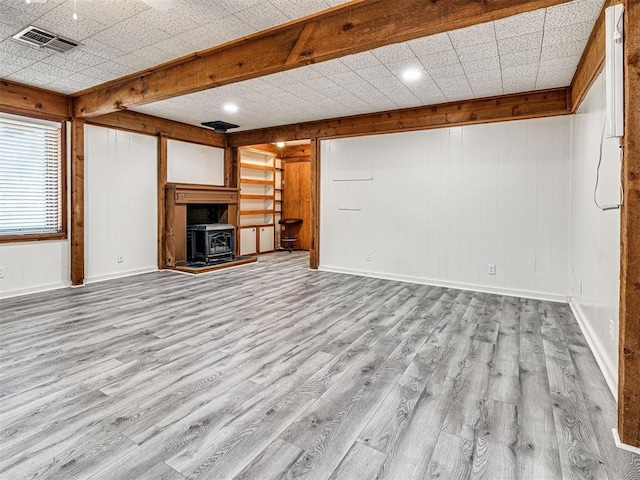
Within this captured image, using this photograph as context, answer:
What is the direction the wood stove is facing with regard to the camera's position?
facing the viewer and to the right of the viewer

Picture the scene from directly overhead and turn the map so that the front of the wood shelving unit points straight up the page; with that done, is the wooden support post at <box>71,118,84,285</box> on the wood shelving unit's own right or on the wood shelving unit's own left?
on the wood shelving unit's own right

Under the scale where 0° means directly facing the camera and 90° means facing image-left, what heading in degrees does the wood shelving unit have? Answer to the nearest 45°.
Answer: approximately 315°

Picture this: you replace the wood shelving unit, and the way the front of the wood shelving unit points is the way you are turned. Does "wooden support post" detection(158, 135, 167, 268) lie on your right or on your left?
on your right

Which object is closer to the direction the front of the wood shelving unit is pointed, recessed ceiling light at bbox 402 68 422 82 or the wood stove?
the recessed ceiling light

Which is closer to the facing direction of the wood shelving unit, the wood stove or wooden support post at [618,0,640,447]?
the wooden support post

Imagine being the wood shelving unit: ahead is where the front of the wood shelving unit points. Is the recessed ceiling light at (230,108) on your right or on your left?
on your right

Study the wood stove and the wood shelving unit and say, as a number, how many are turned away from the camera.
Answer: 0

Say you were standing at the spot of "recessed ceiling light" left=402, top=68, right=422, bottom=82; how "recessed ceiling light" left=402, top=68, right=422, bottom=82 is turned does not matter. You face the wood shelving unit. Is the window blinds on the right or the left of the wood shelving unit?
left
